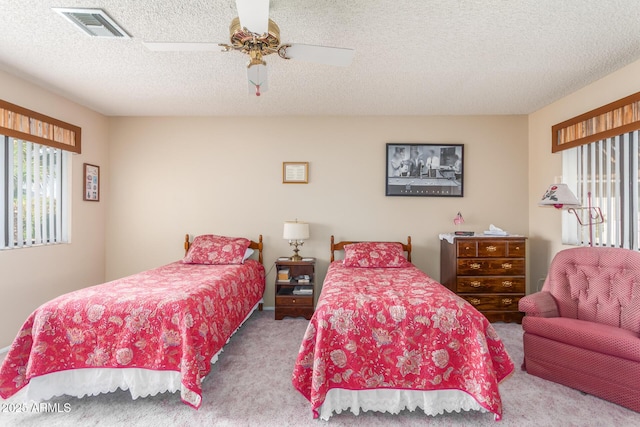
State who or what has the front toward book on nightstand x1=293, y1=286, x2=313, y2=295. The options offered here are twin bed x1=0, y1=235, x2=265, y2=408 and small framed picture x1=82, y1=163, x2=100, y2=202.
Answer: the small framed picture

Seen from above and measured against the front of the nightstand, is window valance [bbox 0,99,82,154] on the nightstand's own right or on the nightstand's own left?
on the nightstand's own right

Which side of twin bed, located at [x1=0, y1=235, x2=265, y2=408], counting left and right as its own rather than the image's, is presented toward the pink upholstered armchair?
left

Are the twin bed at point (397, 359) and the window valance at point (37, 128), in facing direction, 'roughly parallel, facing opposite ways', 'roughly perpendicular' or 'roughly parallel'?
roughly perpendicular

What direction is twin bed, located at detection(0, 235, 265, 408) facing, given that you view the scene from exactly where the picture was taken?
facing the viewer and to the left of the viewer

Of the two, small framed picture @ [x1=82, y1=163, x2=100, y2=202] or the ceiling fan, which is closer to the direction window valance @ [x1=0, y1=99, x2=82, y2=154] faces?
the ceiling fan

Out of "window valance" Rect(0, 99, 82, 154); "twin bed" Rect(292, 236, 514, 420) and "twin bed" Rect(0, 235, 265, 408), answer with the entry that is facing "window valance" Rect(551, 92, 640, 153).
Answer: "window valance" Rect(0, 99, 82, 154)

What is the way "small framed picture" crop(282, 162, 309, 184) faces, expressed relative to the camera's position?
facing the viewer

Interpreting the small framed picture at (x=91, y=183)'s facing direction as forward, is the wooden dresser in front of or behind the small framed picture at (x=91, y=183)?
in front

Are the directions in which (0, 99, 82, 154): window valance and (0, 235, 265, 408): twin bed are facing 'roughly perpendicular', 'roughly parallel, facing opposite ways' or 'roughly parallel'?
roughly perpendicular

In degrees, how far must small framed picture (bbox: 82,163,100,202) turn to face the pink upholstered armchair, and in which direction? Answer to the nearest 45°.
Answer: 0° — it already faces it

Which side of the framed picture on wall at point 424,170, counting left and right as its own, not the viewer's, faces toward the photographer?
front

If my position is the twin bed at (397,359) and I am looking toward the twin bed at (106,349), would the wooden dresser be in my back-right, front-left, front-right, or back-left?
back-right

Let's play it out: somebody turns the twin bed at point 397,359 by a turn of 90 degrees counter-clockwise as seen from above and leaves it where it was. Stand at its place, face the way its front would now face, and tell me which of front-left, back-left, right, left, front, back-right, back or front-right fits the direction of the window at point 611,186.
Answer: front-left

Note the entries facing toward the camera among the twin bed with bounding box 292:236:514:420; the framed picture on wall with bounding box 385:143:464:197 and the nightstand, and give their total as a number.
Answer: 3

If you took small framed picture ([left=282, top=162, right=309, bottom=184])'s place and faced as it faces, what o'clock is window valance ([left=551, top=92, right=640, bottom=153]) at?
The window valance is roughly at 10 o'clock from the small framed picture.

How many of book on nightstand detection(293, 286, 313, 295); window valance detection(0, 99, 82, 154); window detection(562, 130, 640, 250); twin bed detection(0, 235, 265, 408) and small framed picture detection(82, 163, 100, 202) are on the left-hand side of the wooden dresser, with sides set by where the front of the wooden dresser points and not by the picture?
1

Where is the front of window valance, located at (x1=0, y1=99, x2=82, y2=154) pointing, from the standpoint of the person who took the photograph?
facing the viewer and to the right of the viewer
